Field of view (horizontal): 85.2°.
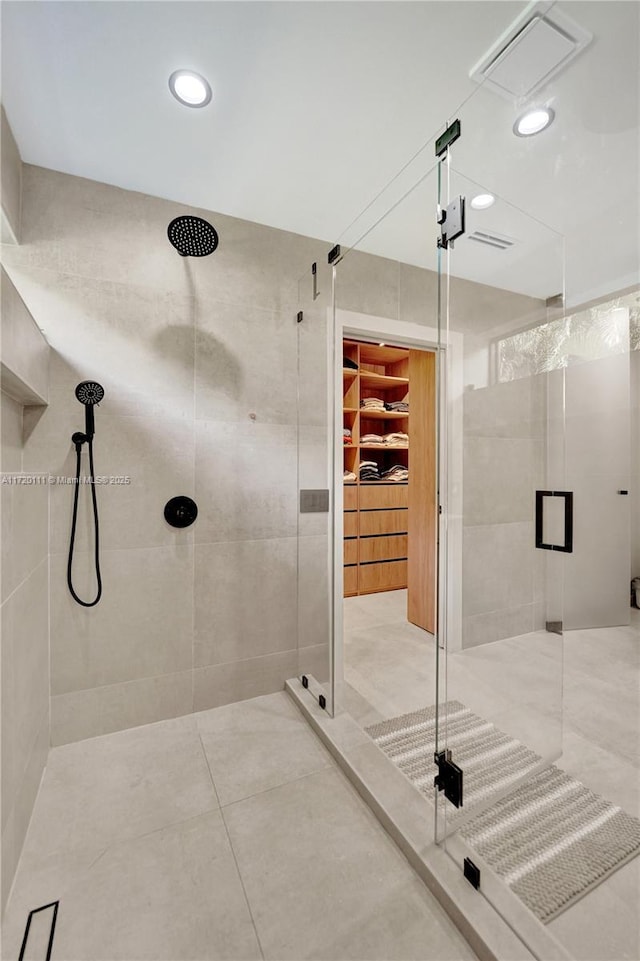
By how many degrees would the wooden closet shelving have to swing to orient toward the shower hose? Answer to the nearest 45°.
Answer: approximately 90° to its right

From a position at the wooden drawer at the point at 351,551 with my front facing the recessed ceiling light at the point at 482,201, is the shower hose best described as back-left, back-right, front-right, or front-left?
front-right

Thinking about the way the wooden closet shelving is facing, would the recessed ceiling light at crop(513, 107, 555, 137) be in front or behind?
in front

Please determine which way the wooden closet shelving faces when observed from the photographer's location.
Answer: facing the viewer and to the right of the viewer

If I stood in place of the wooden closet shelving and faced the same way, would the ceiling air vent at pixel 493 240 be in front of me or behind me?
in front

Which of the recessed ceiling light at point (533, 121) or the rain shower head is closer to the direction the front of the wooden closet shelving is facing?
the recessed ceiling light

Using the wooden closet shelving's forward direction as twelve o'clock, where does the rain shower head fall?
The rain shower head is roughly at 2 o'clock from the wooden closet shelving.

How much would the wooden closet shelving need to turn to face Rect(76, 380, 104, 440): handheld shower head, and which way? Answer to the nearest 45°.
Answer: approximately 90° to its right

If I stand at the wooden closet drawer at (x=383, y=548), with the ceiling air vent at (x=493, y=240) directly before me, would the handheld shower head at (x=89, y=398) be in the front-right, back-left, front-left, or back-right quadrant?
front-right
